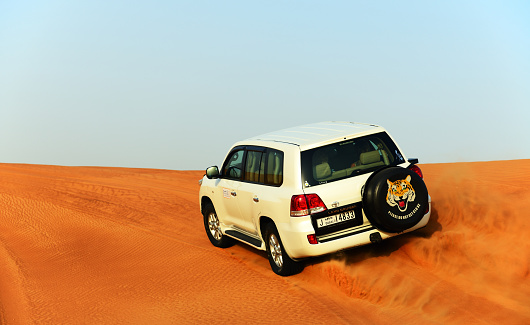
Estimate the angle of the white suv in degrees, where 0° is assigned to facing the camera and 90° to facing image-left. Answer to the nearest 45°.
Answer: approximately 135°
